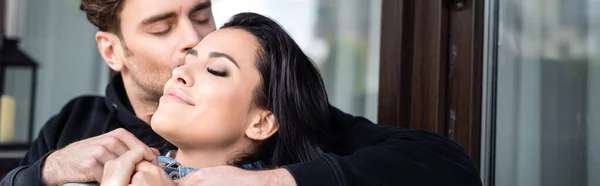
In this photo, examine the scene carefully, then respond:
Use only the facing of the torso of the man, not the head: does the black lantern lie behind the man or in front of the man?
behind

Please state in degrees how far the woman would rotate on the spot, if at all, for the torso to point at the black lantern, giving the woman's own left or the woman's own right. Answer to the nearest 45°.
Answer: approximately 90° to the woman's own right

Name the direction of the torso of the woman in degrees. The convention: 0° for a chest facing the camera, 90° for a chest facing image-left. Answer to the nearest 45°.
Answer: approximately 45°

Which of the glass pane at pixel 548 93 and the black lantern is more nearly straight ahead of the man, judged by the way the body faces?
the glass pane

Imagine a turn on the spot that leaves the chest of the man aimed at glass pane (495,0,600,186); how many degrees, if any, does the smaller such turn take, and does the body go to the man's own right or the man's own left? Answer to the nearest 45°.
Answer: approximately 45° to the man's own left

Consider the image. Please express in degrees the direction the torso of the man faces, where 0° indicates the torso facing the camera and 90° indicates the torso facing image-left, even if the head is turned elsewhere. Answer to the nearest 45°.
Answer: approximately 315°
